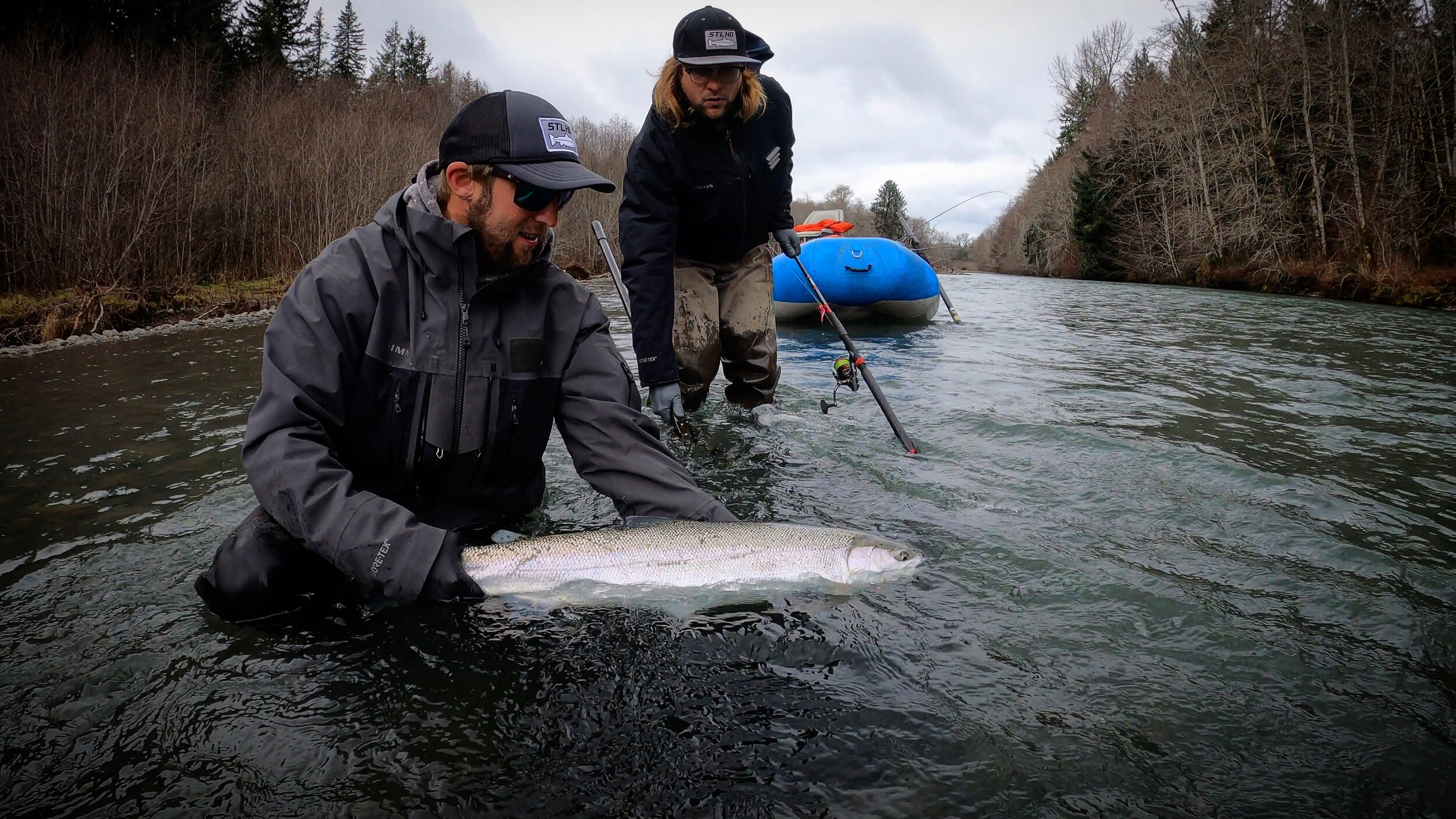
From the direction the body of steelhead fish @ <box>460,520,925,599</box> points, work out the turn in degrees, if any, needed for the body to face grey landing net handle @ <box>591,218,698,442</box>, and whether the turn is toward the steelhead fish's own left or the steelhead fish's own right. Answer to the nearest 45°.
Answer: approximately 90° to the steelhead fish's own left

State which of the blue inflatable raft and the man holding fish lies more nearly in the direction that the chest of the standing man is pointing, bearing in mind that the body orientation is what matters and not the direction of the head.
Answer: the man holding fish

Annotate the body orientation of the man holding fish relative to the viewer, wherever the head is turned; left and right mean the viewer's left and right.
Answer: facing the viewer and to the right of the viewer

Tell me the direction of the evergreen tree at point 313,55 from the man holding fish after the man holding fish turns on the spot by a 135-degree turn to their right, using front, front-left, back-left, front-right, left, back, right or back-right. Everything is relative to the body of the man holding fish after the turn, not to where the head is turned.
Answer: right

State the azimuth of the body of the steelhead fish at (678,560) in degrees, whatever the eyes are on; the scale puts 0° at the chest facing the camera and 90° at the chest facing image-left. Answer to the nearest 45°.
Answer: approximately 270°

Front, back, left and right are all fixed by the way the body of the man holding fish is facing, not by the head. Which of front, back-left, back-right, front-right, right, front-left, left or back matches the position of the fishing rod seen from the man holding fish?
left

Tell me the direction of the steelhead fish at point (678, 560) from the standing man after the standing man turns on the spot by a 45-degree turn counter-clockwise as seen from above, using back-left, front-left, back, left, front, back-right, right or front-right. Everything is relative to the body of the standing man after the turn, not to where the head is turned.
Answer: front-right

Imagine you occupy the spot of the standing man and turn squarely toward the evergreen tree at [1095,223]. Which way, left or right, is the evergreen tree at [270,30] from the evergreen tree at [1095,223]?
left

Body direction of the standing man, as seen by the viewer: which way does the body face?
toward the camera

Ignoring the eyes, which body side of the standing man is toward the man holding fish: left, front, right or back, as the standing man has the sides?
front

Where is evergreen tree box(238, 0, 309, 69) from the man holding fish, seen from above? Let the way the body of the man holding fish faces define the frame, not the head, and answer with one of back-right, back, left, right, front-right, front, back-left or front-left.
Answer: back-left
